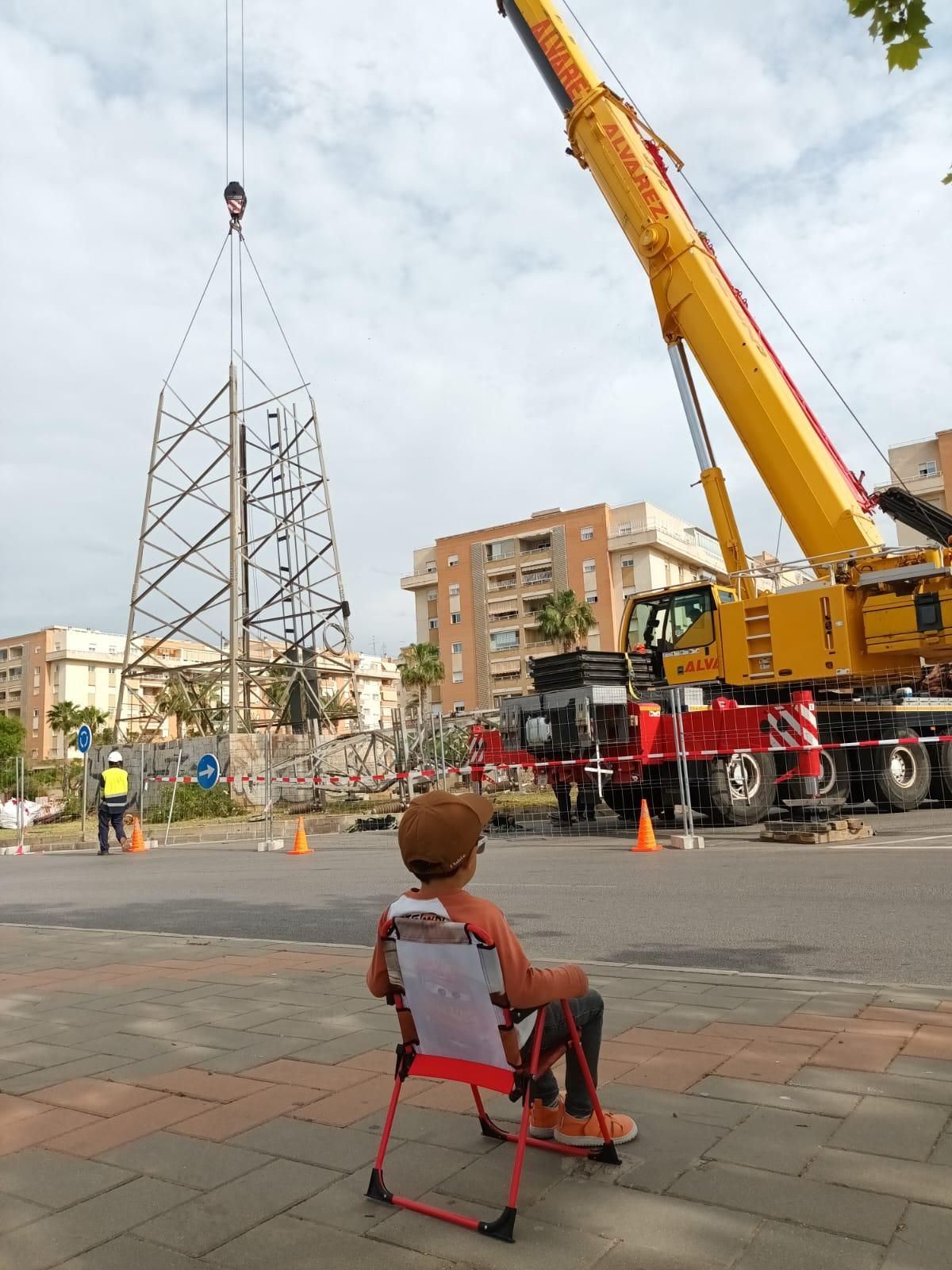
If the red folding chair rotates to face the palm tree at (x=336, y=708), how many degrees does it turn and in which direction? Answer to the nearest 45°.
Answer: approximately 45° to its left

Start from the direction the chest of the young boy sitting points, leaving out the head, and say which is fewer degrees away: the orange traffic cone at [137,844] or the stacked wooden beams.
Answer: the stacked wooden beams

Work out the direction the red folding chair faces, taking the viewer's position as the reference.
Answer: facing away from the viewer and to the right of the viewer

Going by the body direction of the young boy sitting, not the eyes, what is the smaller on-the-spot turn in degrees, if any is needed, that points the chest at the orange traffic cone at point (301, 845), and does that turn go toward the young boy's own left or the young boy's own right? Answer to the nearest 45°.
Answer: approximately 45° to the young boy's own left

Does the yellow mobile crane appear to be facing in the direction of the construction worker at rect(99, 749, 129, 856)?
yes

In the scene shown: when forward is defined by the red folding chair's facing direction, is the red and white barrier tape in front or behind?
in front

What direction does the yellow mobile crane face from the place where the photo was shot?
facing to the left of the viewer

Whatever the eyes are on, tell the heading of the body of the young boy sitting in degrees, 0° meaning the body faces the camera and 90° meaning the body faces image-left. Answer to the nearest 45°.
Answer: approximately 225°

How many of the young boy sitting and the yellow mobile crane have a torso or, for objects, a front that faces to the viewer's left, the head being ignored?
1

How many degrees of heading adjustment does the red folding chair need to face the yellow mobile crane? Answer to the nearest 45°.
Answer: approximately 45° to its left

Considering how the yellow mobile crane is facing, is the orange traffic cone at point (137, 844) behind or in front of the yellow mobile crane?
in front

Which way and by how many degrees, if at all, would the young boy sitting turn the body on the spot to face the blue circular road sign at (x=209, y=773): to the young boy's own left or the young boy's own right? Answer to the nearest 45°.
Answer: approximately 45° to the young boy's own left

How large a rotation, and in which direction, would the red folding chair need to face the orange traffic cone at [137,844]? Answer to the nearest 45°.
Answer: approximately 45° to its left
